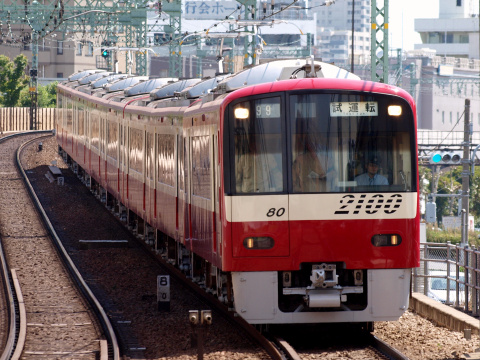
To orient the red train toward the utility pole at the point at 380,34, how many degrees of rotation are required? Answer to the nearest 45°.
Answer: approximately 180°

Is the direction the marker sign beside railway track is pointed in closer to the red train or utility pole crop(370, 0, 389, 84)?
the red train

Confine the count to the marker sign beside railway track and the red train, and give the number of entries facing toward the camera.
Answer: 2

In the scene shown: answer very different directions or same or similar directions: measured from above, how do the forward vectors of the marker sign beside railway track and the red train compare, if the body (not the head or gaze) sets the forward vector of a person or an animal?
same or similar directions

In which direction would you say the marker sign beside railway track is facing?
toward the camera

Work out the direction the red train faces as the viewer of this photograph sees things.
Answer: facing the viewer

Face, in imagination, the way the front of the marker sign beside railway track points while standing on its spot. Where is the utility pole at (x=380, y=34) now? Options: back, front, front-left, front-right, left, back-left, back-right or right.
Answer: back-left
